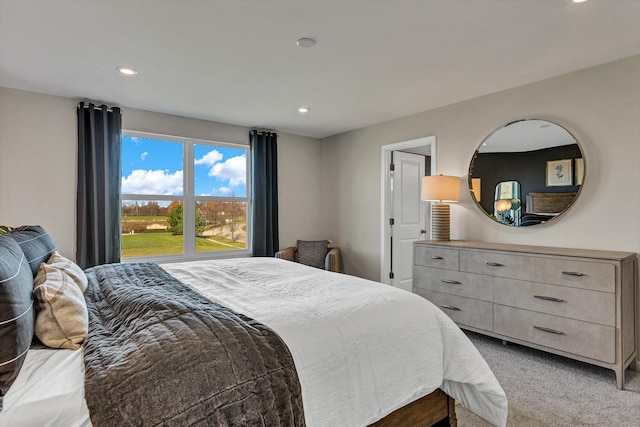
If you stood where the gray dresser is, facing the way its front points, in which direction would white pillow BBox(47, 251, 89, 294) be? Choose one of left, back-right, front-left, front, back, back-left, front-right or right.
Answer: front

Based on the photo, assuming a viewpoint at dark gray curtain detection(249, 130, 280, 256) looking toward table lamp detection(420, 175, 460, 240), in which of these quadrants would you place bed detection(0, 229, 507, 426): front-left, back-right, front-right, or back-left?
front-right

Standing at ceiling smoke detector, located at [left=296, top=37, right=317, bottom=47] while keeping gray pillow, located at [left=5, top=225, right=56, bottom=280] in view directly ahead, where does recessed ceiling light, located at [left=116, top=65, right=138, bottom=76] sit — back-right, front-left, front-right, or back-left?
front-right

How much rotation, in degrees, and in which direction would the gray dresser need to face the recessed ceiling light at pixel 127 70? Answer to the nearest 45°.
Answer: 0° — it already faces it

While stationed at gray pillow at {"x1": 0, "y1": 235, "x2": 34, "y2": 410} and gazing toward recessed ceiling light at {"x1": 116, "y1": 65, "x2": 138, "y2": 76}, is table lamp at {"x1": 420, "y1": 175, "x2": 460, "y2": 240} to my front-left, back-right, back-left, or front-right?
front-right

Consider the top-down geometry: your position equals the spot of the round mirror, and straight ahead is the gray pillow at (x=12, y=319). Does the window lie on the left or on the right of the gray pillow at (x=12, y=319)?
right

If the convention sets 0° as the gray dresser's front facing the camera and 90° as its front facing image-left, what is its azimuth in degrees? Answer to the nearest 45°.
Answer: approximately 45°

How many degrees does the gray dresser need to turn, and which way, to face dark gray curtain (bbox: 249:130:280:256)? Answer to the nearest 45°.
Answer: approximately 45° to its right

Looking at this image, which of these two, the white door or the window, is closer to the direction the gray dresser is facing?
the window

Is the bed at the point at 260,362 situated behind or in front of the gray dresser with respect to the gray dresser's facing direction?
in front

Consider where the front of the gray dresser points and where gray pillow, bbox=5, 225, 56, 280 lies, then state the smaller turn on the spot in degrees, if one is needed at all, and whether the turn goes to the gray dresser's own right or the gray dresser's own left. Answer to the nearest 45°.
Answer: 0° — it already faces it
